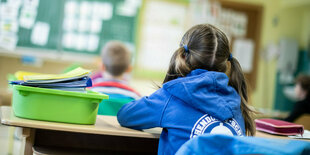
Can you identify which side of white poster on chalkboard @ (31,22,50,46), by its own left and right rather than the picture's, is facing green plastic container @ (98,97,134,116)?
front

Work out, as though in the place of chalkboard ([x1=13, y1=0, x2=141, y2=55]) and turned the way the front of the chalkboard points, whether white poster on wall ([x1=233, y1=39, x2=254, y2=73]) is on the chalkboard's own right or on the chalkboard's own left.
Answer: on the chalkboard's own left

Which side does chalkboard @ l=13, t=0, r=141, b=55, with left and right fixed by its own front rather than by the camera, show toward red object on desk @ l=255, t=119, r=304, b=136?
front

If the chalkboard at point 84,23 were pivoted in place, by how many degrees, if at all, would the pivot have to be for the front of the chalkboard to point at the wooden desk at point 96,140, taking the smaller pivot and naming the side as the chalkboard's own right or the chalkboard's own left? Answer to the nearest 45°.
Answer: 0° — it already faces it

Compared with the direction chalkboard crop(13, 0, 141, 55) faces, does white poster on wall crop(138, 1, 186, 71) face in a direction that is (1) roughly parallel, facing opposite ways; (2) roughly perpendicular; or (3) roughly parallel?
roughly parallel

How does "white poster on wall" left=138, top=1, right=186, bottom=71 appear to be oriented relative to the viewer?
toward the camera

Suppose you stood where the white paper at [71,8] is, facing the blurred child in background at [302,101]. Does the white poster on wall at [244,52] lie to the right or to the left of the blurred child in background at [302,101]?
left

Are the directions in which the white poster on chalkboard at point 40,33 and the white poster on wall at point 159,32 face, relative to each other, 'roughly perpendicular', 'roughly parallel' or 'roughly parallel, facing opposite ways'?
roughly parallel

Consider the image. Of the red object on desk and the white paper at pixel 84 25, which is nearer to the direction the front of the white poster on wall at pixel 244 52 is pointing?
the red object on desk

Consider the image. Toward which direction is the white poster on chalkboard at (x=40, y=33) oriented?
toward the camera

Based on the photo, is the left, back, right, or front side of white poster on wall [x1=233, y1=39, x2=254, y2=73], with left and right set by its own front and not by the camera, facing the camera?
front

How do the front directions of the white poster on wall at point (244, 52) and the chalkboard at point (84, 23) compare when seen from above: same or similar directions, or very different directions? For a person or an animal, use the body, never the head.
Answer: same or similar directions

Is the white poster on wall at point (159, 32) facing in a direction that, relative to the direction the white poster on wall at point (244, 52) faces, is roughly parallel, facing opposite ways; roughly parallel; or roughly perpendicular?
roughly parallel

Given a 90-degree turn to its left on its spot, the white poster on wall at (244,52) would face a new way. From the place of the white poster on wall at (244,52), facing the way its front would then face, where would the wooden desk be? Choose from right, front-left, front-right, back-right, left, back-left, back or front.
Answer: right

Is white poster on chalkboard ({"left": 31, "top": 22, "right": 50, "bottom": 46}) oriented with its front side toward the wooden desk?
yes

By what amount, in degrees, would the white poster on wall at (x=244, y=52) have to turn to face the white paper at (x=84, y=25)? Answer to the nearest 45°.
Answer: approximately 45° to its right

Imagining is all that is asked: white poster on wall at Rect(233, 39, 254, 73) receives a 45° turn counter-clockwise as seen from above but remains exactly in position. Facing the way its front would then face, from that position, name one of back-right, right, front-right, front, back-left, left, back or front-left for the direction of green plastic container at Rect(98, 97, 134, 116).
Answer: front-right

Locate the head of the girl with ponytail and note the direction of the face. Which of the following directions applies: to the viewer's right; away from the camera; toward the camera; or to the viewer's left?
away from the camera
